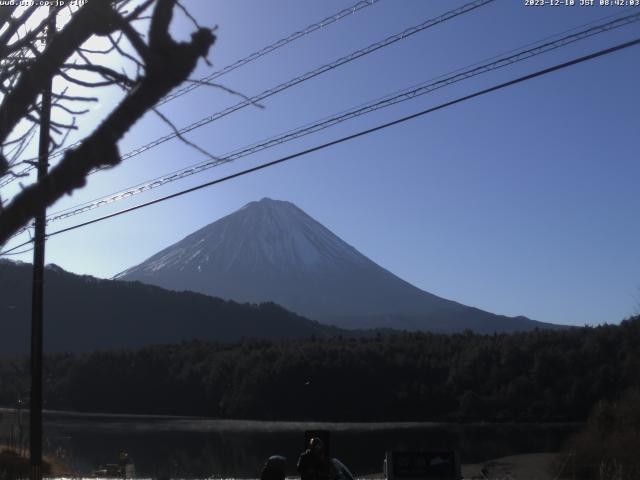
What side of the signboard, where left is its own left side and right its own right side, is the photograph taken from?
front
